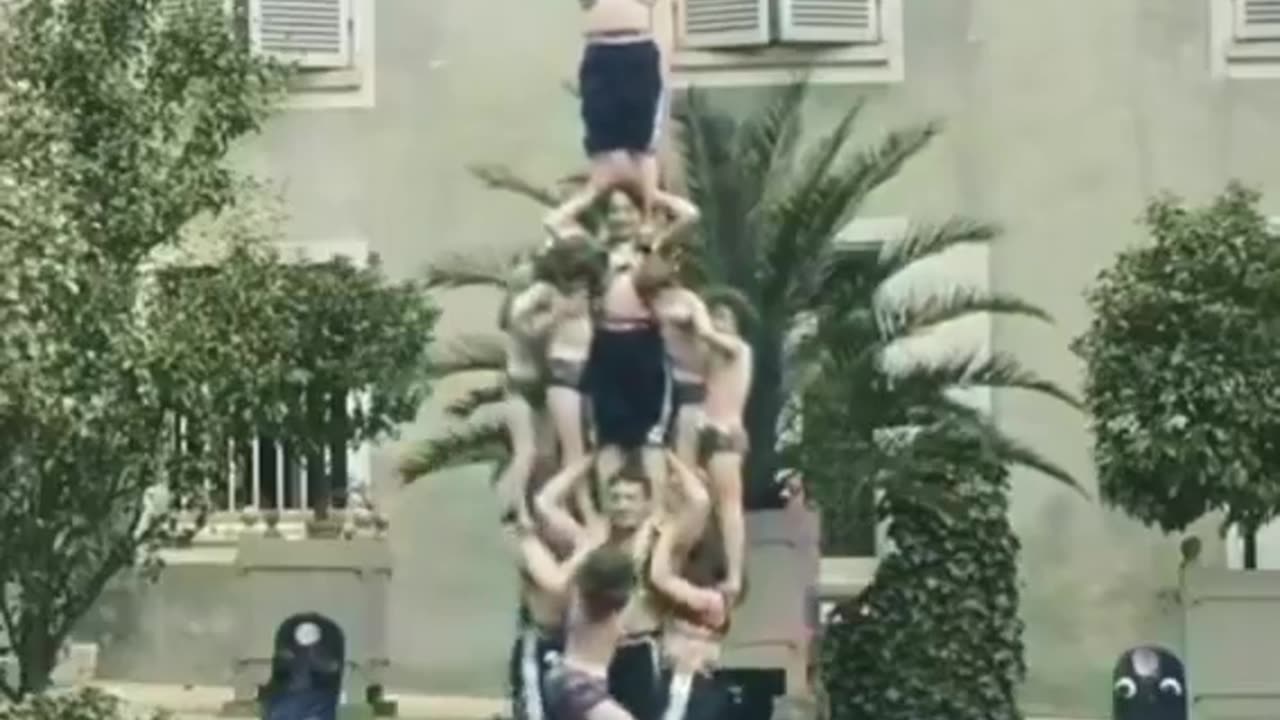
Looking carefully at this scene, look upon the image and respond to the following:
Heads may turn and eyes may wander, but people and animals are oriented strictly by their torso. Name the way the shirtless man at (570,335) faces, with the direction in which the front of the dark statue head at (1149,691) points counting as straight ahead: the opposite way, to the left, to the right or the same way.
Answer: the opposite way

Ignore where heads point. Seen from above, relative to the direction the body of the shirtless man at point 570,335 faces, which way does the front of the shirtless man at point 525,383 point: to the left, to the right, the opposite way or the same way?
to the right

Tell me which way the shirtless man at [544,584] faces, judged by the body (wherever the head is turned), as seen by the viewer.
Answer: to the viewer's right

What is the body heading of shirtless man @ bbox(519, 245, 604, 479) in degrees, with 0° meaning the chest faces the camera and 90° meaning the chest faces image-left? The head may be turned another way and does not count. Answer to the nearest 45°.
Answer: approximately 180°

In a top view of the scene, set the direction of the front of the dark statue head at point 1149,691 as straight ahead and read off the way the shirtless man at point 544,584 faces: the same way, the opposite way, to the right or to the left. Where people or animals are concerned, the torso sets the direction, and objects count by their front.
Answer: to the left

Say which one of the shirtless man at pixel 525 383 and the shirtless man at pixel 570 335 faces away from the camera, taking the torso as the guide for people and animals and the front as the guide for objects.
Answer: the shirtless man at pixel 570 335

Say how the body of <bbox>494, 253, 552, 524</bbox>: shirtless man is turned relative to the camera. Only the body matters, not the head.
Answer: to the viewer's right
